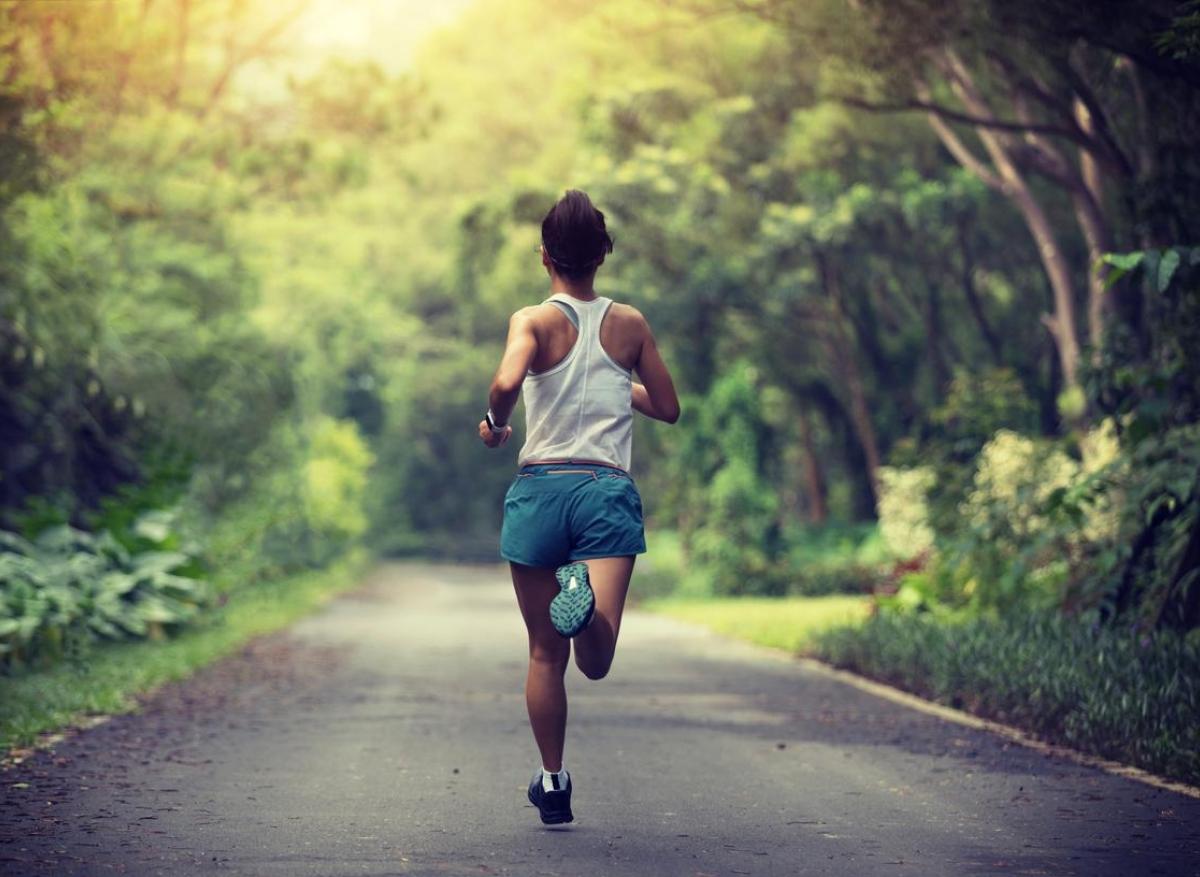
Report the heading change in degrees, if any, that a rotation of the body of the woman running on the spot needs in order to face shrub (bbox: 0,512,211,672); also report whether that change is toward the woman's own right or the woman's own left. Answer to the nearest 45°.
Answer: approximately 45° to the woman's own left

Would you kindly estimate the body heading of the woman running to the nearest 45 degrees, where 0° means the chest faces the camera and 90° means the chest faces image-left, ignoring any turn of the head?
approximately 180°

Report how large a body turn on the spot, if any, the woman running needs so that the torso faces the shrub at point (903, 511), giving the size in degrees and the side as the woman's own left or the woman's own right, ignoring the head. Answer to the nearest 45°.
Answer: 0° — they already face it

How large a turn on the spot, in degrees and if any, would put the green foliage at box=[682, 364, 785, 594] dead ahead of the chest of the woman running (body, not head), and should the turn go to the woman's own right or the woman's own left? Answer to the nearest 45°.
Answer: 0° — they already face it

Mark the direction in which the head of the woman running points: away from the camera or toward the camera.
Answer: away from the camera

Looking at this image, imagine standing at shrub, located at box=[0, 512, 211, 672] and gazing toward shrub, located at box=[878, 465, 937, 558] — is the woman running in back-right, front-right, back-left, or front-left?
back-right
